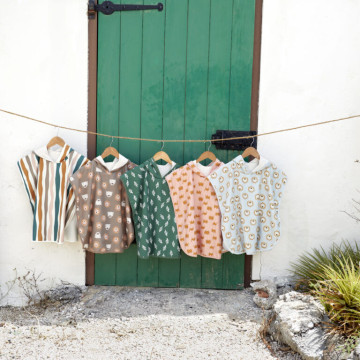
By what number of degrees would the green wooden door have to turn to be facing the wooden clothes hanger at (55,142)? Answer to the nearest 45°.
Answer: approximately 90° to its right

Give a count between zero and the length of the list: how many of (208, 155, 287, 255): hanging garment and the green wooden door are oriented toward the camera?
2

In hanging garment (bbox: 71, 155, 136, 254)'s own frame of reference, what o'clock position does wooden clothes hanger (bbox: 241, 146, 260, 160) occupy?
The wooden clothes hanger is roughly at 9 o'clock from the hanging garment.

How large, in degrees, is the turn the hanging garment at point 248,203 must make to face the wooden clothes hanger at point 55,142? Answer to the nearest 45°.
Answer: approximately 90° to its right
